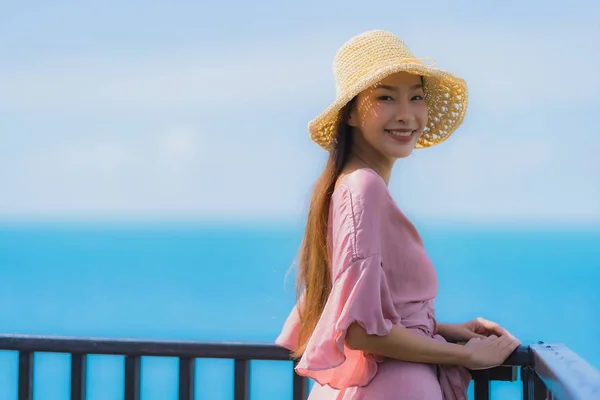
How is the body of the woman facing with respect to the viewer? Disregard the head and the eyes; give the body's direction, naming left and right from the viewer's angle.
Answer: facing to the right of the viewer
